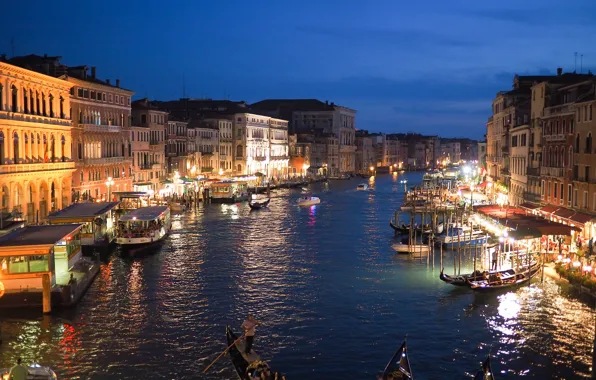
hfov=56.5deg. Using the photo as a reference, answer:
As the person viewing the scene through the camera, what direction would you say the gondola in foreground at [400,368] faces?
facing away from the viewer

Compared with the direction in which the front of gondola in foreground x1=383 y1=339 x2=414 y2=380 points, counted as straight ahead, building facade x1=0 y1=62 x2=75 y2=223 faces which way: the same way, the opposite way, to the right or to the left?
to the right

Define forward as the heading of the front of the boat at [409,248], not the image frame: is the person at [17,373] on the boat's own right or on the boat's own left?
on the boat's own left

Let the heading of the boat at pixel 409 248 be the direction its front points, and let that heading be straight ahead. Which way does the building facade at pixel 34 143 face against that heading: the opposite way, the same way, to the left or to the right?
the opposite way

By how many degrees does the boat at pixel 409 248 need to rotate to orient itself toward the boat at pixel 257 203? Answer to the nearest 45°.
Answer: approximately 45° to its right

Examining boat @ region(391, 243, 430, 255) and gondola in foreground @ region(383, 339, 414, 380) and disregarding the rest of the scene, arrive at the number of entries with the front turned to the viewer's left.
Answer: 1

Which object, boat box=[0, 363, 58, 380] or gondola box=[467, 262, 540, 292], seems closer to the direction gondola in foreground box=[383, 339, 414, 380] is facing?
the gondola

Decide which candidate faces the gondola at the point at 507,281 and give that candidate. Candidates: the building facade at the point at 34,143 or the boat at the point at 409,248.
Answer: the building facade

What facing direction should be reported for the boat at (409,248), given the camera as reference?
facing to the left of the viewer

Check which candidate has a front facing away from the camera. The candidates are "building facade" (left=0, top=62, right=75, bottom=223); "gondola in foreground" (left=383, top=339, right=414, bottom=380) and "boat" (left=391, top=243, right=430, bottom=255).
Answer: the gondola in foreground

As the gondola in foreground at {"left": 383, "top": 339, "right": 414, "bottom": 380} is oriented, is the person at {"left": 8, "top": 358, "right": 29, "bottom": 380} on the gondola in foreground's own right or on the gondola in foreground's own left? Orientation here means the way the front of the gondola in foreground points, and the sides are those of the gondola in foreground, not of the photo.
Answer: on the gondola in foreground's own left

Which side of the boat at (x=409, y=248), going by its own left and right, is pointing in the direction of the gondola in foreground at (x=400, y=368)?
left

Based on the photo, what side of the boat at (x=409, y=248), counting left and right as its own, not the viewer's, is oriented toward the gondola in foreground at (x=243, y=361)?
left

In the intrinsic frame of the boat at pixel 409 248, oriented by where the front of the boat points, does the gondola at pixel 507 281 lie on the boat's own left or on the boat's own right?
on the boat's own left
